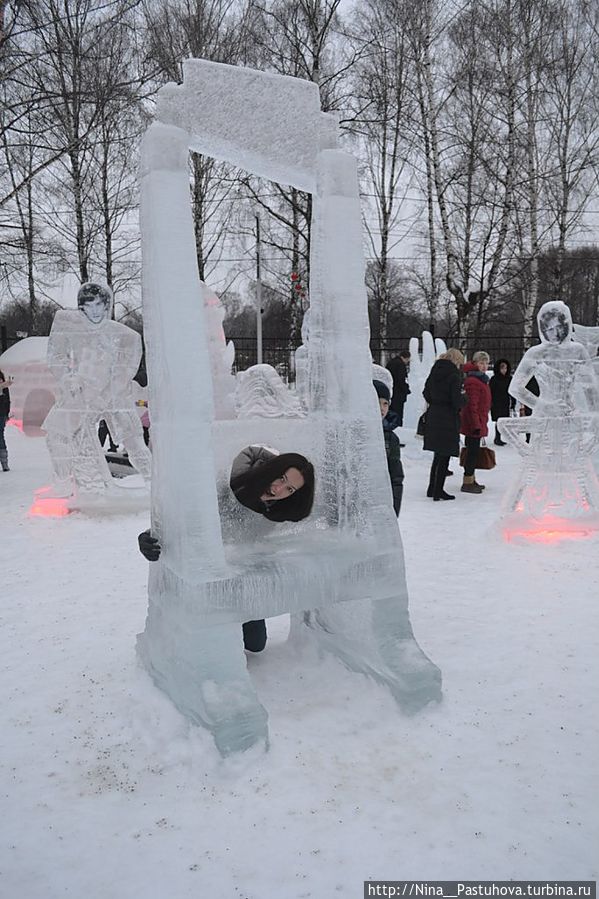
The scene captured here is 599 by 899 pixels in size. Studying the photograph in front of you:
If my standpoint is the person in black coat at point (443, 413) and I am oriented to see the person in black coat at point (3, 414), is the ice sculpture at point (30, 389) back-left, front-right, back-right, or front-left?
front-right

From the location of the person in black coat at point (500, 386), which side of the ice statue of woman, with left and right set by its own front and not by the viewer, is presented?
back

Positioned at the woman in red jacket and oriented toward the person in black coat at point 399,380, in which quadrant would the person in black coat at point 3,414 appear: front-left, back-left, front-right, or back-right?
front-left

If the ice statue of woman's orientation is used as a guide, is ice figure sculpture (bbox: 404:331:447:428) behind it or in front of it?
behind

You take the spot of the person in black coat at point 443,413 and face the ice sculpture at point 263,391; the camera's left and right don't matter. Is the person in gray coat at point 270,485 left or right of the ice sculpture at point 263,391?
left

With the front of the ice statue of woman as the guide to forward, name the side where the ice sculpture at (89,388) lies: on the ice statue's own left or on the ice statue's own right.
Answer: on the ice statue's own right

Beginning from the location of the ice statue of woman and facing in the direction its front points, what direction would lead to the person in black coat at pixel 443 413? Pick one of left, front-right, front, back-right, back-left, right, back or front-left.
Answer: back-right

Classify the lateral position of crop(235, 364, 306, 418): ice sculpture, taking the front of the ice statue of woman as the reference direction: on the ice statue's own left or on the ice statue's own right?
on the ice statue's own right

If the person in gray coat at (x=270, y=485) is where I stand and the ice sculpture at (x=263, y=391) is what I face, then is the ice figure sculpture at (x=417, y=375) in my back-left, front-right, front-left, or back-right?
front-right

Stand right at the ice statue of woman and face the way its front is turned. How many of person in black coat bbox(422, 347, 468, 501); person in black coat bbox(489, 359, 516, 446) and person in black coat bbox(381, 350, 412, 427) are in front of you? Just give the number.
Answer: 0

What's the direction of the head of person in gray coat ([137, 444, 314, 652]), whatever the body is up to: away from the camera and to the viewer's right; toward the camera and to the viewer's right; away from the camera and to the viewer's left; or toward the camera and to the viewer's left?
toward the camera and to the viewer's right

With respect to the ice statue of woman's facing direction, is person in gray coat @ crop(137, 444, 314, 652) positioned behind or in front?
in front

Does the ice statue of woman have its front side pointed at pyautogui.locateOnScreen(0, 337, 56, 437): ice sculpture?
no

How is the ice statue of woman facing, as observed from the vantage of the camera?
facing the viewer
